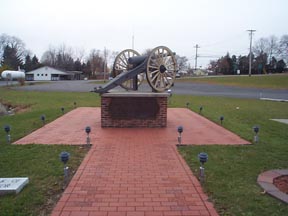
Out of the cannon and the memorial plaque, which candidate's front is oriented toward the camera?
the memorial plaque

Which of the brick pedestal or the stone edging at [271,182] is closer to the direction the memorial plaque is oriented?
the stone edging

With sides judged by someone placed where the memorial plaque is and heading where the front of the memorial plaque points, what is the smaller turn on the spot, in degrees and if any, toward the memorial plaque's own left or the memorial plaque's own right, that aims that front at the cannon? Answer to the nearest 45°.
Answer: approximately 135° to the memorial plaque's own left

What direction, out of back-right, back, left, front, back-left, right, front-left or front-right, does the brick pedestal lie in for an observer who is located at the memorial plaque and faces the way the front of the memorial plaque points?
back-left

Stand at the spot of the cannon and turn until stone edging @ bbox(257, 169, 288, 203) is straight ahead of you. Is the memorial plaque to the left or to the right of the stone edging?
right

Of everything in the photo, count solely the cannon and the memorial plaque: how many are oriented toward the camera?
1

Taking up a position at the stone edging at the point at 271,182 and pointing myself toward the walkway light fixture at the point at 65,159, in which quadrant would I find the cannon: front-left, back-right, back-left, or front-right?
front-right

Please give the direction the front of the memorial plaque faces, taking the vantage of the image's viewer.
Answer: facing the viewer

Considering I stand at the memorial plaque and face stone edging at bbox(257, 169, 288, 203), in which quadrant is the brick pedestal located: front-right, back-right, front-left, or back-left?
front-left

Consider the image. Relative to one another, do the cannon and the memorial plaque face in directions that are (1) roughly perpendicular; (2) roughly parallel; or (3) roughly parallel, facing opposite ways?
roughly perpendicular

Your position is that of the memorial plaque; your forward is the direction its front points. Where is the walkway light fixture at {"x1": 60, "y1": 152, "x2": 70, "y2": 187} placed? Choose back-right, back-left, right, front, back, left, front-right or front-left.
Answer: left

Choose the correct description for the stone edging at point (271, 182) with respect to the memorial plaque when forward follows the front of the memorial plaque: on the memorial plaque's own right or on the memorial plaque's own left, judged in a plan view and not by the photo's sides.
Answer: on the memorial plaque's own left
